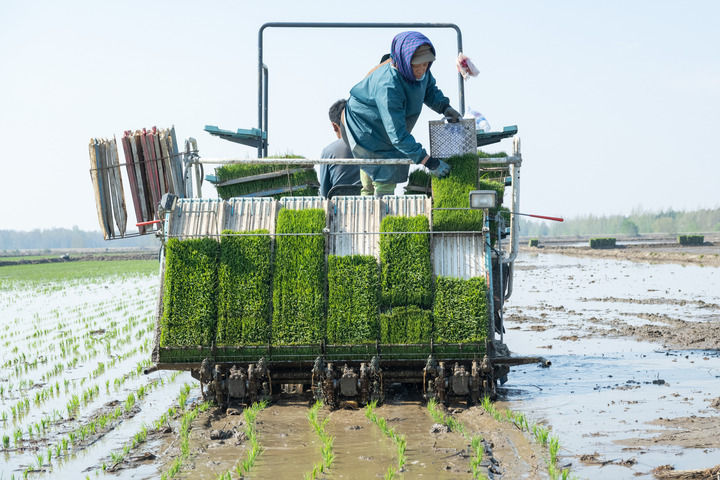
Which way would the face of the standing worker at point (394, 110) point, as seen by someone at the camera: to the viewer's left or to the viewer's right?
to the viewer's right

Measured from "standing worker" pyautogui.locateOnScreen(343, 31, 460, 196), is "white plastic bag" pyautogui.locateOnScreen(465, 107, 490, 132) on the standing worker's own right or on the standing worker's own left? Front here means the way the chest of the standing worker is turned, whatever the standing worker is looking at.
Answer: on the standing worker's own left

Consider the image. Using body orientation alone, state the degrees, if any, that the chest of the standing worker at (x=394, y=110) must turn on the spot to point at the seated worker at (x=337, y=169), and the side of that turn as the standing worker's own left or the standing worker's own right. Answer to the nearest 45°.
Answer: approximately 180°

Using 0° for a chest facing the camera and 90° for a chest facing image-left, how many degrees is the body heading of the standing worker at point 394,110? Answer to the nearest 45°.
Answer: approximately 315°
